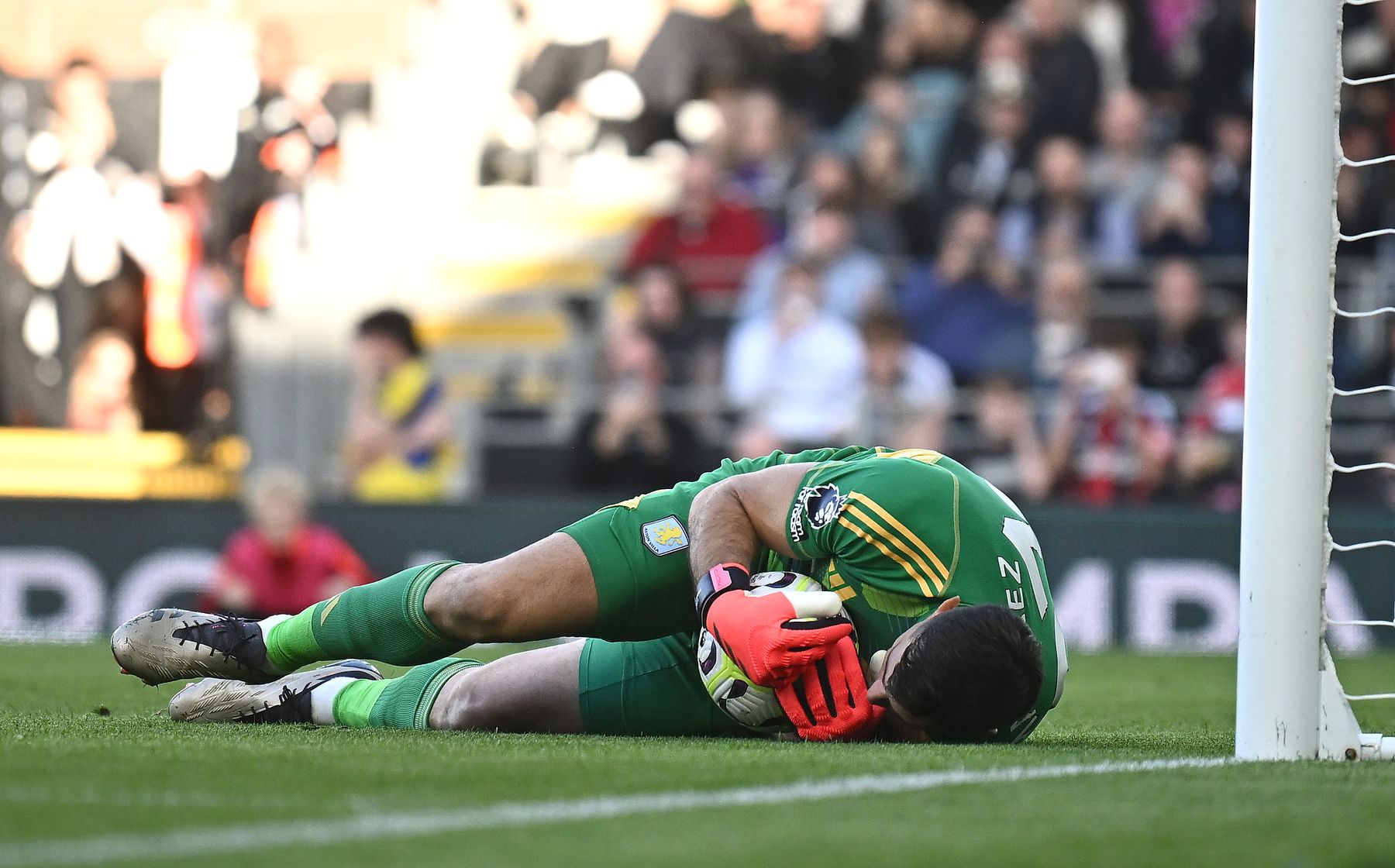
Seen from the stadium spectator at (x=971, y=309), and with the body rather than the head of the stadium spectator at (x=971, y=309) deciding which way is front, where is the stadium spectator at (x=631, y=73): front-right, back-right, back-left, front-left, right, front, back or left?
back-right

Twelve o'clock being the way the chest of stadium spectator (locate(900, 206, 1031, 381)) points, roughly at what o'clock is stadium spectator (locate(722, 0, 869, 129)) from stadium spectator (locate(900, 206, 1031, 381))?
stadium spectator (locate(722, 0, 869, 129)) is roughly at 5 o'clock from stadium spectator (locate(900, 206, 1031, 381)).

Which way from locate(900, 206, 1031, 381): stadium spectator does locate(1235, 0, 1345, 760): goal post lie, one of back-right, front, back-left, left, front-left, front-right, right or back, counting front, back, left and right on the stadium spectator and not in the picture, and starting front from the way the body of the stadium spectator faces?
front

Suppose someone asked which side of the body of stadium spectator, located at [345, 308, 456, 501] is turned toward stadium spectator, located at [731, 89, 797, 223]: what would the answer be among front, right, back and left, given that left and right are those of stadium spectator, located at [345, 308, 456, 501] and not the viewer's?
back

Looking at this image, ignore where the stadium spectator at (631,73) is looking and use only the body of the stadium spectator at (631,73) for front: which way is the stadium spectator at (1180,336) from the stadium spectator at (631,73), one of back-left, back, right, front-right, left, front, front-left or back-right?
front-left

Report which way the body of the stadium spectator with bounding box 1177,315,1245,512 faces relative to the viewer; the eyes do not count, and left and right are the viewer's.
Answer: facing the viewer

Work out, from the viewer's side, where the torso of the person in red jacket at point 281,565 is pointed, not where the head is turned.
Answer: toward the camera

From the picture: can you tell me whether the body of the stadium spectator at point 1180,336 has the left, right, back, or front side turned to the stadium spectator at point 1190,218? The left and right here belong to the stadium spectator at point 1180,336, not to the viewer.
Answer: back

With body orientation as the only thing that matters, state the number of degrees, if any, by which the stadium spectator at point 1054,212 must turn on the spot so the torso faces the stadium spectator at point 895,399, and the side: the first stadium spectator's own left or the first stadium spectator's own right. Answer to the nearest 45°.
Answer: approximately 45° to the first stadium spectator's own right

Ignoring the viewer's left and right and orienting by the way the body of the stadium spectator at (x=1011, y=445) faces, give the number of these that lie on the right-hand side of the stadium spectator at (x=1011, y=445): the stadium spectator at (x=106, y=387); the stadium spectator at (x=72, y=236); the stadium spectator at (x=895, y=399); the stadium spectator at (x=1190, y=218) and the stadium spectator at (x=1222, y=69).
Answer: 3
